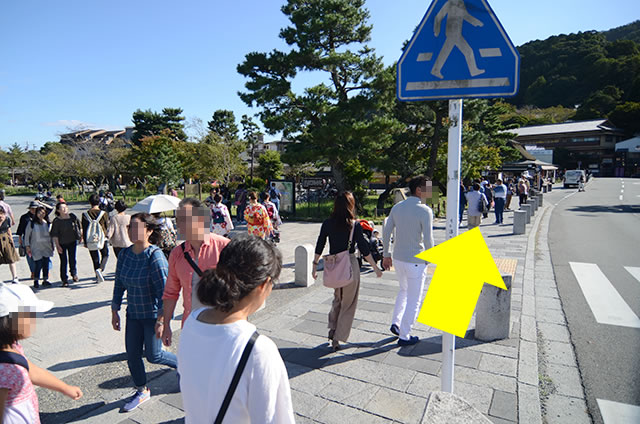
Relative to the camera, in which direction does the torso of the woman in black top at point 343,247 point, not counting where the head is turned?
away from the camera

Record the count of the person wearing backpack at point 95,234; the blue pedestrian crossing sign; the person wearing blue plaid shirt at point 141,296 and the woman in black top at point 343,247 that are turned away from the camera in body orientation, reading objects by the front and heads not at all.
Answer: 2

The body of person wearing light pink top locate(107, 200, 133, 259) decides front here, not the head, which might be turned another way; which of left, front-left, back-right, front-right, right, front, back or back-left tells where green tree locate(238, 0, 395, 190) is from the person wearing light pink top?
front-right

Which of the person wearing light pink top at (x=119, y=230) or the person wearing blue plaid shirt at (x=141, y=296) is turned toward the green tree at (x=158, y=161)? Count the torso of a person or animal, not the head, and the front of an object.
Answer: the person wearing light pink top at (x=119, y=230)

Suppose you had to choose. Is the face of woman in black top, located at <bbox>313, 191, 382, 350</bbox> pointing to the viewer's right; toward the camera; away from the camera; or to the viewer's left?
away from the camera

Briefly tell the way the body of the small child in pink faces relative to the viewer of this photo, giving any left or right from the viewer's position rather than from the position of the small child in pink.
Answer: facing to the right of the viewer

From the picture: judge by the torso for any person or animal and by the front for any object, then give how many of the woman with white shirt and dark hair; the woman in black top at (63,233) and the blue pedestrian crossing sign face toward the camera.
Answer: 2

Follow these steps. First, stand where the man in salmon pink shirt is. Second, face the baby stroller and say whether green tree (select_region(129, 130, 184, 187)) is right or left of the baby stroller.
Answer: left

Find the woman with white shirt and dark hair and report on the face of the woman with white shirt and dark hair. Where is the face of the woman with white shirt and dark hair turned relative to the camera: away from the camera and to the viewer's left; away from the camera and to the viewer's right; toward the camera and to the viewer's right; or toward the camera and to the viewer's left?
away from the camera and to the viewer's right

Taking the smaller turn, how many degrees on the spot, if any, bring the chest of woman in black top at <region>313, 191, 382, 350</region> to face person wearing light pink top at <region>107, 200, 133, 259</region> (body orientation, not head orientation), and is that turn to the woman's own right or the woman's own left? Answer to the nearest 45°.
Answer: approximately 45° to the woman's own left

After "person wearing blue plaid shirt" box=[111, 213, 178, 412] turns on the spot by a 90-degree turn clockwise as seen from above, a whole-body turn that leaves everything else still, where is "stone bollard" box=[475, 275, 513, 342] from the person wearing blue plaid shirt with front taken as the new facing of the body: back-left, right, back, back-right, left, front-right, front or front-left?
back-right

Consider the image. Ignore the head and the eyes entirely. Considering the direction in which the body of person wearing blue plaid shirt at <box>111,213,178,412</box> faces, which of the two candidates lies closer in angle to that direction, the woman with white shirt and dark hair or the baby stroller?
the woman with white shirt and dark hair
